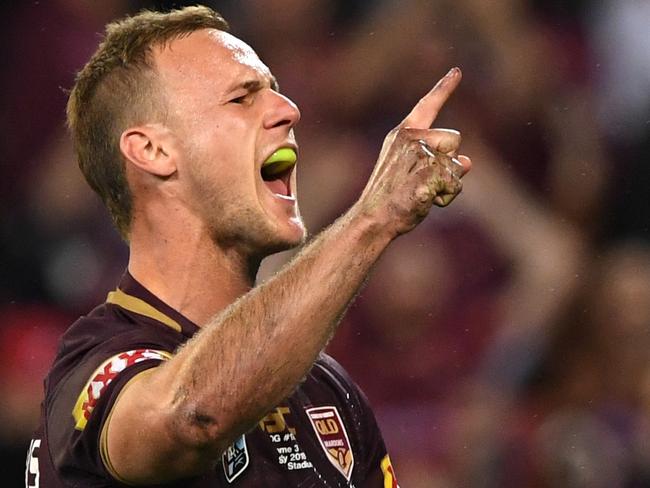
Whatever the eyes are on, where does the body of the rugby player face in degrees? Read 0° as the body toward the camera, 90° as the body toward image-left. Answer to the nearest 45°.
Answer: approximately 315°
